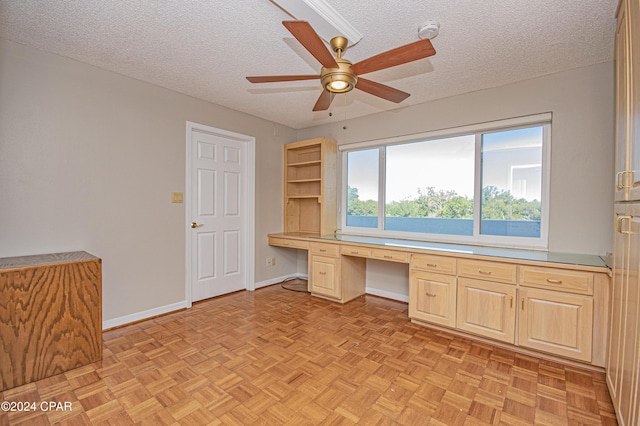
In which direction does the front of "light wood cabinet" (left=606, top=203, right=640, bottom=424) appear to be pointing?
to the viewer's left

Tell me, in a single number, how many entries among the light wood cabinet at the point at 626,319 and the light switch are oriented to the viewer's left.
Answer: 1

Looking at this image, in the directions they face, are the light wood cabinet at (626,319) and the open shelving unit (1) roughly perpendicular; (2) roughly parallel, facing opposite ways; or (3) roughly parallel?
roughly perpendicular

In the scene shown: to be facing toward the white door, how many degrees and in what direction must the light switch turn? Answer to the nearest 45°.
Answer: approximately 135° to its left

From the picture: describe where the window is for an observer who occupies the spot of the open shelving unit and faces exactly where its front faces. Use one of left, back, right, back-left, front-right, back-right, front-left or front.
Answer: left

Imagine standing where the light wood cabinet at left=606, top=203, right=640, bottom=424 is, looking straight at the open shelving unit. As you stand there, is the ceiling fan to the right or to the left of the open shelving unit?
left

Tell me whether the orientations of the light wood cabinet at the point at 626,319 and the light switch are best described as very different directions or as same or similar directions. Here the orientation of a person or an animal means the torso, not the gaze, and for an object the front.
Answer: very different directions

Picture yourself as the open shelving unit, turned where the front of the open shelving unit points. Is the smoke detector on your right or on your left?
on your left

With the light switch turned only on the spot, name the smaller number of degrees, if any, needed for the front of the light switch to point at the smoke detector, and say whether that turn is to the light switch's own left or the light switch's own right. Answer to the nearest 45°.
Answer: approximately 45° to the light switch's own left
